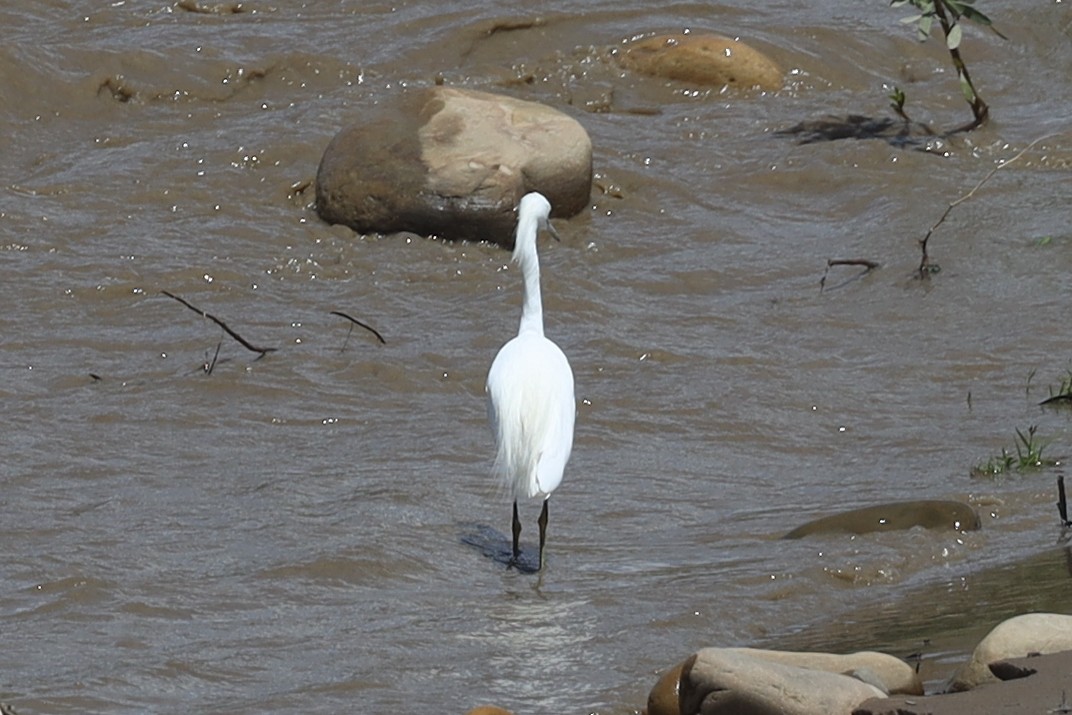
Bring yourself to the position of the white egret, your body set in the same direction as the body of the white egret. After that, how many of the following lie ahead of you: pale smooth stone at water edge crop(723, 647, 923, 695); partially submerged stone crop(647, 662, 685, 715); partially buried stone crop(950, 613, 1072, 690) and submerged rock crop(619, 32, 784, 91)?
1

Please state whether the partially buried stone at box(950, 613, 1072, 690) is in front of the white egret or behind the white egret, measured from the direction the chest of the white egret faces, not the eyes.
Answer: behind

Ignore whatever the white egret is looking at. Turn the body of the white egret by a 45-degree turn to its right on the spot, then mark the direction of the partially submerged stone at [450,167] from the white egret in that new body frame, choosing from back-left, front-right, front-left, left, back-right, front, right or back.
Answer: front-left

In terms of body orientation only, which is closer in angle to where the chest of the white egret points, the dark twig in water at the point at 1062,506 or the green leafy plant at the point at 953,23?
the green leafy plant

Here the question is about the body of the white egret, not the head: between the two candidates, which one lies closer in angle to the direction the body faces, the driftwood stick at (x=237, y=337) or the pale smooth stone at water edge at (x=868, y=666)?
the driftwood stick

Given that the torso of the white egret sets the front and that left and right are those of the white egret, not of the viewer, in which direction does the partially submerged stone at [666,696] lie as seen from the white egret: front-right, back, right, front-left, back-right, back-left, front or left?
back

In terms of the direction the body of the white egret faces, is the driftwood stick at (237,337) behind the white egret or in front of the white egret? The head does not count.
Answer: in front

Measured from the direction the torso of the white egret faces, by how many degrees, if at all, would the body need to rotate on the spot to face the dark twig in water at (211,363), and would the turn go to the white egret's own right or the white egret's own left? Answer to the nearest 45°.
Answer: approximately 45° to the white egret's own left

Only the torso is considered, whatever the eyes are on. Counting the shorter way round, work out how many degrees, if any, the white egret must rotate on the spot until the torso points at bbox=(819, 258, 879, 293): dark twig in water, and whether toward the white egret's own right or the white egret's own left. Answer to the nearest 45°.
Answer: approximately 45° to the white egret's own right

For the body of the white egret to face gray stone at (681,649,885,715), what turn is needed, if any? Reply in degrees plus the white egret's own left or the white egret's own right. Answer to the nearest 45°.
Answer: approximately 180°

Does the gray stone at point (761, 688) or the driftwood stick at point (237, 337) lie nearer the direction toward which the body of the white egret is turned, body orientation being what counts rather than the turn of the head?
the driftwood stick

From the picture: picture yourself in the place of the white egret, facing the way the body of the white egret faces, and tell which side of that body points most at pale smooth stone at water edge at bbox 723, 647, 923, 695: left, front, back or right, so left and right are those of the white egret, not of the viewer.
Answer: back

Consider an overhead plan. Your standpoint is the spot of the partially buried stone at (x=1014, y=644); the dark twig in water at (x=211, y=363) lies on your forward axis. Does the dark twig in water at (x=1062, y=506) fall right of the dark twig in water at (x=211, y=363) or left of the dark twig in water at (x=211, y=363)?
right

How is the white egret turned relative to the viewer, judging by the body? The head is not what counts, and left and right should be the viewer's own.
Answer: facing away from the viewer
